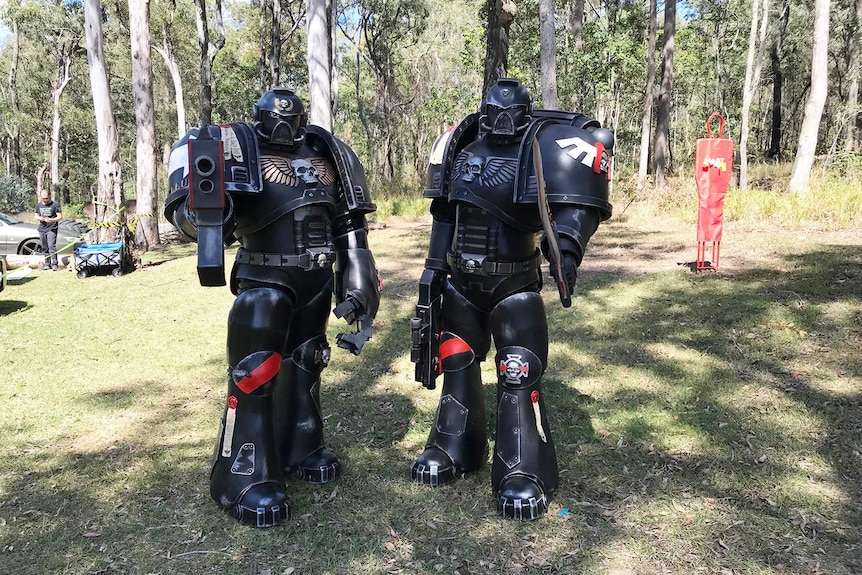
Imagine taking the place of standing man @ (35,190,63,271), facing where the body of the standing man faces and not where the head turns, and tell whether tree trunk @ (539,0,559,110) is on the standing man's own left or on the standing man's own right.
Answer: on the standing man's own left

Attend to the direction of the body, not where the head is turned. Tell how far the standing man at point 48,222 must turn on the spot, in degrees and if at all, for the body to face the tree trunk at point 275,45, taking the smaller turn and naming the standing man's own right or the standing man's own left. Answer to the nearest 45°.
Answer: approximately 135° to the standing man's own left

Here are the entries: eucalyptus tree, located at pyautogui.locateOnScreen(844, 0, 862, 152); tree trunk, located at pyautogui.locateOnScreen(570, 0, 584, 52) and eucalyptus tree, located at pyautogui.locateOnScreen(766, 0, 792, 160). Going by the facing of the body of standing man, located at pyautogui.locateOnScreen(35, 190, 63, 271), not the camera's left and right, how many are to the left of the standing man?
3

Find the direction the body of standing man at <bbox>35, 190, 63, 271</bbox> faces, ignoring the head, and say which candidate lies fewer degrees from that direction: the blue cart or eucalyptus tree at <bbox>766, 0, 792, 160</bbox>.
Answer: the blue cart

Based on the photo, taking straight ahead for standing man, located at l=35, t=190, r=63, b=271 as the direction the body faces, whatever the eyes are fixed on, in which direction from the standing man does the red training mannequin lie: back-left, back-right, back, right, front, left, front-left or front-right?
front-left

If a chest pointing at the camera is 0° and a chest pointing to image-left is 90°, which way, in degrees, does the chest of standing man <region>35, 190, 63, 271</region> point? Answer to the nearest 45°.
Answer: approximately 0°

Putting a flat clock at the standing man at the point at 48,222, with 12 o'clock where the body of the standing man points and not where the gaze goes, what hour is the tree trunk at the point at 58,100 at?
The tree trunk is roughly at 6 o'clock from the standing man.

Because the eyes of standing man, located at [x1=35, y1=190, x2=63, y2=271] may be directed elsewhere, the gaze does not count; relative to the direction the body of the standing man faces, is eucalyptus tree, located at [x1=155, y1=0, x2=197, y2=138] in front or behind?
behind

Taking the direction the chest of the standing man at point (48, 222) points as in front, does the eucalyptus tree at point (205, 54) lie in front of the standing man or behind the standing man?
behind

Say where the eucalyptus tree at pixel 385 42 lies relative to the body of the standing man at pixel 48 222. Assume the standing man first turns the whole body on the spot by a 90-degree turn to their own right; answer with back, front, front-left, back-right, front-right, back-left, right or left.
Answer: back-right

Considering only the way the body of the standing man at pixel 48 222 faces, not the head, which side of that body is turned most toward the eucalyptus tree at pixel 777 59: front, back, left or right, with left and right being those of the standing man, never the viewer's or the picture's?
left
